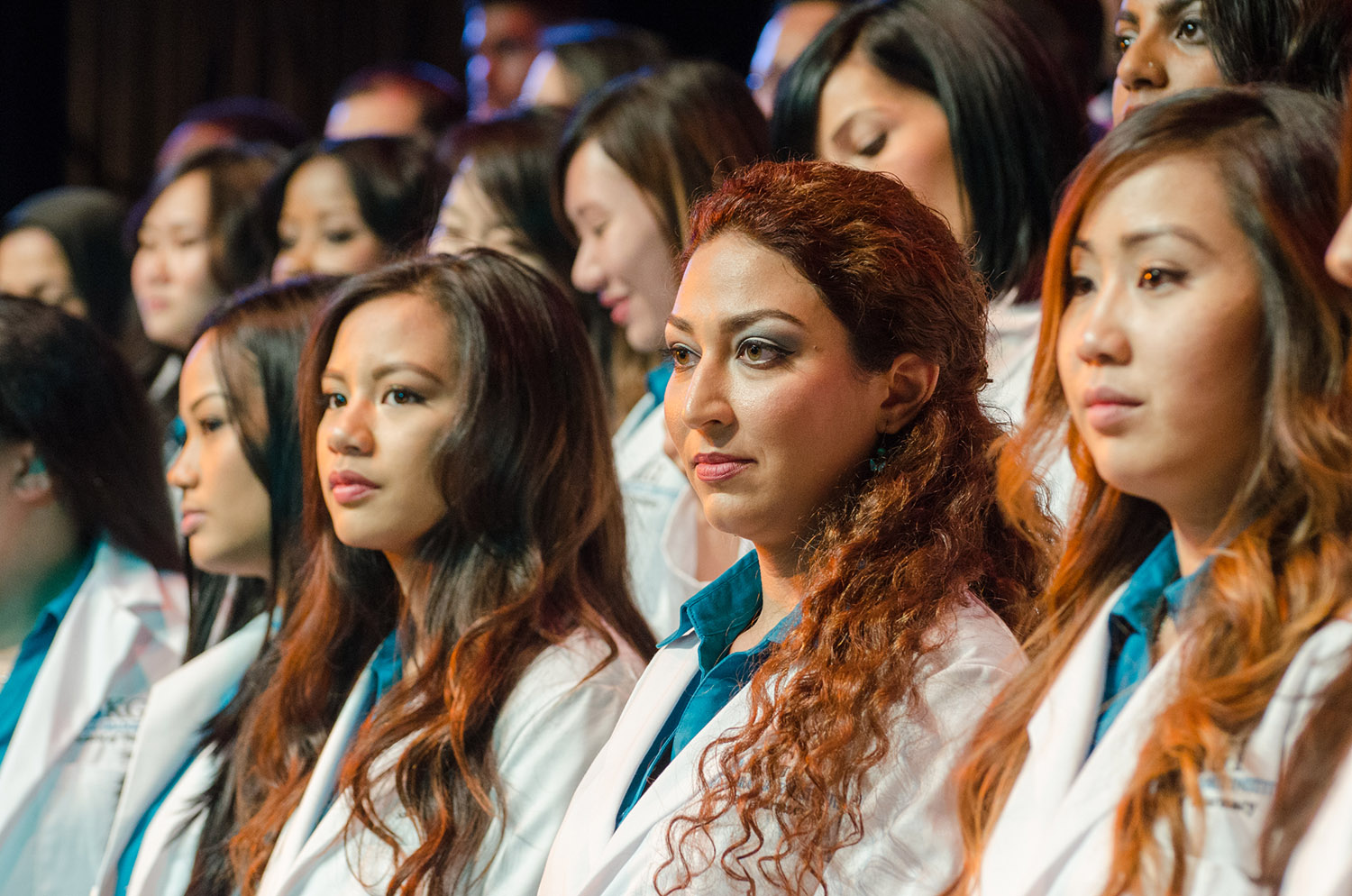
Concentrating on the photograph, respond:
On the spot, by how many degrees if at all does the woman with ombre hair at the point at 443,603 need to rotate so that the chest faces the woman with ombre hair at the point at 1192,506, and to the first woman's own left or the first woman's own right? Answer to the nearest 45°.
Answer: approximately 90° to the first woman's own left

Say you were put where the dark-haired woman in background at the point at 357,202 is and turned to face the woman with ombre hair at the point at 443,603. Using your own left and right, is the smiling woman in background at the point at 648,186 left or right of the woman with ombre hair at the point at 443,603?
left

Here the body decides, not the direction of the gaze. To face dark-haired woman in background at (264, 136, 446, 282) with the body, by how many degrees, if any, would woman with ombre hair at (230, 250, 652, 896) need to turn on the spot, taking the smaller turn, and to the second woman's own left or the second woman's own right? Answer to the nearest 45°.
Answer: approximately 135° to the second woman's own right

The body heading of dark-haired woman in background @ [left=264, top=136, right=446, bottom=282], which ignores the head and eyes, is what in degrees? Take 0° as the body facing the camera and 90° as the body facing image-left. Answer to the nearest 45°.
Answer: approximately 45°

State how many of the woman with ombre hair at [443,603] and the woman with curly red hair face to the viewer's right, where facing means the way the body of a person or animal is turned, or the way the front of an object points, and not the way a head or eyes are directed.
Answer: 0

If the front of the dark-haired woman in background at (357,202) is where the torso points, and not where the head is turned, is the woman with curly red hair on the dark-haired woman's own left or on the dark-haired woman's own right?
on the dark-haired woman's own left

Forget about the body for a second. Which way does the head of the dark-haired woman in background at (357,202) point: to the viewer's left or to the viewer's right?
to the viewer's left

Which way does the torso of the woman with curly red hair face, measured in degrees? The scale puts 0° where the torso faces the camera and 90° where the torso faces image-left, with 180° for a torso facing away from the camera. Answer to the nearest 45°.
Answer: approximately 45°

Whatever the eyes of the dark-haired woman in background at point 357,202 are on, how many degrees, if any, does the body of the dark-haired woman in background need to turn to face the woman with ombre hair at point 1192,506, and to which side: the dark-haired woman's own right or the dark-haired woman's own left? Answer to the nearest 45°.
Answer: approximately 45° to the dark-haired woman's own left

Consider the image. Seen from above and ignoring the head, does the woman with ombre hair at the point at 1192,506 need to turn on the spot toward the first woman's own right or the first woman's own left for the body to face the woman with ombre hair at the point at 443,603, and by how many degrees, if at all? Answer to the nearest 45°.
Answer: approximately 45° to the first woman's own right

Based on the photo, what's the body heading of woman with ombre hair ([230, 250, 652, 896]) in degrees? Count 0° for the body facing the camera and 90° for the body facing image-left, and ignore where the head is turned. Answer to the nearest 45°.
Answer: approximately 45°
